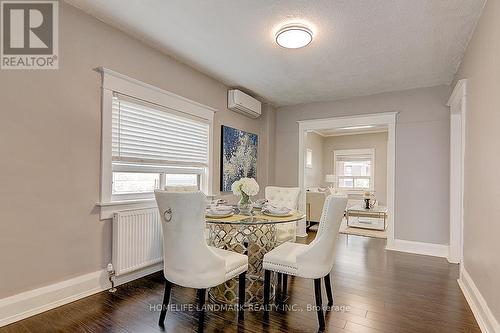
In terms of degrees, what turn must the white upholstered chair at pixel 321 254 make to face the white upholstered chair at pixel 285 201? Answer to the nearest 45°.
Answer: approximately 45° to its right

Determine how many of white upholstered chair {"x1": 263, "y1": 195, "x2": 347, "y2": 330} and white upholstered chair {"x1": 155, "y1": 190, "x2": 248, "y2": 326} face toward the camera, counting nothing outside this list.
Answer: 0

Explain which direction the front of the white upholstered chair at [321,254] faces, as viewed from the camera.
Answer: facing away from the viewer and to the left of the viewer

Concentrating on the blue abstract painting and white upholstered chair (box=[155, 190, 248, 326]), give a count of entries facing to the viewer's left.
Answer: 0

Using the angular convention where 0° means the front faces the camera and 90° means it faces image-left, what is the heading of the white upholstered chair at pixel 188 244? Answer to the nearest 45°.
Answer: approximately 225°

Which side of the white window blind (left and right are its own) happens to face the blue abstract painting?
left

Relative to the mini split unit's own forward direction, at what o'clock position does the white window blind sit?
The white window blind is roughly at 3 o'clock from the mini split unit.

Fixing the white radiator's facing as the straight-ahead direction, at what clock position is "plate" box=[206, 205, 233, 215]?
The plate is roughly at 12 o'clock from the white radiator.

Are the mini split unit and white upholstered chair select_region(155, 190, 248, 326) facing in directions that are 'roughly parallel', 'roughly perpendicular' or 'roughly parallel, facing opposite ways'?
roughly perpendicular

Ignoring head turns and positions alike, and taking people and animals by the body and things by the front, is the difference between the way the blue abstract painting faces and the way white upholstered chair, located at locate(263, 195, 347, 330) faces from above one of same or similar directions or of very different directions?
very different directions

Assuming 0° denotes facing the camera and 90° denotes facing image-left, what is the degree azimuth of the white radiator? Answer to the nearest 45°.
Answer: approximately 315°

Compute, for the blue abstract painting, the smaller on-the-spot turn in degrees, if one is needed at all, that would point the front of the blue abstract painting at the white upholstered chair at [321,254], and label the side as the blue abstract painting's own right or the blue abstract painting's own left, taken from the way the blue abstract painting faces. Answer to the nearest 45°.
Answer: approximately 45° to the blue abstract painting's own right
